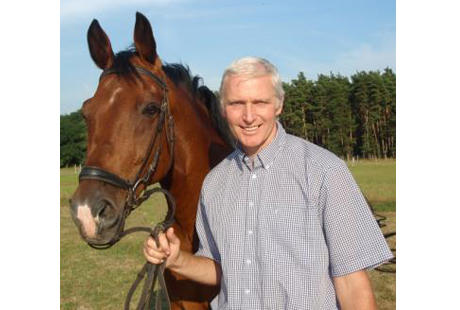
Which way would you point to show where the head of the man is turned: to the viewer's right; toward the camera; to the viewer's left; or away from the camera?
toward the camera

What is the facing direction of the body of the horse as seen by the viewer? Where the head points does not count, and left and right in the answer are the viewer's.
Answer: facing the viewer and to the left of the viewer

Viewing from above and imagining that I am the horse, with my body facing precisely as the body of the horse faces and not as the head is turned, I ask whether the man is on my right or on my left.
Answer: on my left
